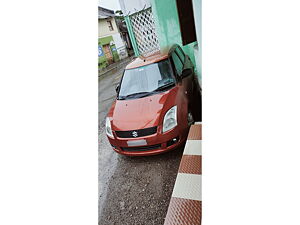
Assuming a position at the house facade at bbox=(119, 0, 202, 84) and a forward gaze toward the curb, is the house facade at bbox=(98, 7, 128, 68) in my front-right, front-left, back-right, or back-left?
back-right

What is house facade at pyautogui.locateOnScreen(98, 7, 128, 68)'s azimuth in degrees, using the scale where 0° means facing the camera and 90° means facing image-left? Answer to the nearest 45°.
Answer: approximately 315°

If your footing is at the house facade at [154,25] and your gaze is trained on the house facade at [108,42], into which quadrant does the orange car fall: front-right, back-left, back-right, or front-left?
back-left
